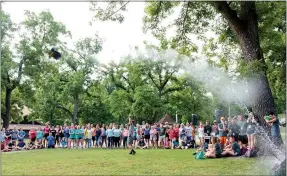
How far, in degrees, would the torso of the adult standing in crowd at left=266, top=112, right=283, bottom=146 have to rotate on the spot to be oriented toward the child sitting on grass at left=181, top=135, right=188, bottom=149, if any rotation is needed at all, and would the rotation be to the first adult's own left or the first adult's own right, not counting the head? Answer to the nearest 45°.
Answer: approximately 45° to the first adult's own right

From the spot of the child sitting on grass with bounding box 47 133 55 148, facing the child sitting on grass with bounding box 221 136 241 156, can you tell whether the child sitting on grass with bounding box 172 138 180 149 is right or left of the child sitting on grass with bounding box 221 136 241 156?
left

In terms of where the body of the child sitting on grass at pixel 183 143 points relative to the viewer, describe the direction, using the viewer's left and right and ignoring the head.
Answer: facing the viewer

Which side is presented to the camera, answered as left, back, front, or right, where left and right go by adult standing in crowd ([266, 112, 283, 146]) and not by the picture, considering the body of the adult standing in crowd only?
left

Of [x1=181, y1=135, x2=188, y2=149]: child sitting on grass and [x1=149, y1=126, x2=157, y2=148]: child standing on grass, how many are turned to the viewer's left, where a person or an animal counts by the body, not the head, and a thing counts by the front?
0

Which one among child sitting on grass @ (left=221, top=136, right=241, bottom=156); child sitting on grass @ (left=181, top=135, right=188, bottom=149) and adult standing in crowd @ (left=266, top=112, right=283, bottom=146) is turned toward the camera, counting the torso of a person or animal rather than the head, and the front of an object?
child sitting on grass @ (left=181, top=135, right=188, bottom=149)

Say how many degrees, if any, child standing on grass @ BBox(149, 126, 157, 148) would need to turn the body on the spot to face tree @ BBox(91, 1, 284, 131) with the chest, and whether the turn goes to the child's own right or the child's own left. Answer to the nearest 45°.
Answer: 0° — they already face it

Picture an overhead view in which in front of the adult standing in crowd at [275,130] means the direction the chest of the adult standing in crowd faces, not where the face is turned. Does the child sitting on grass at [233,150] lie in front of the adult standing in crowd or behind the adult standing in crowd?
in front
